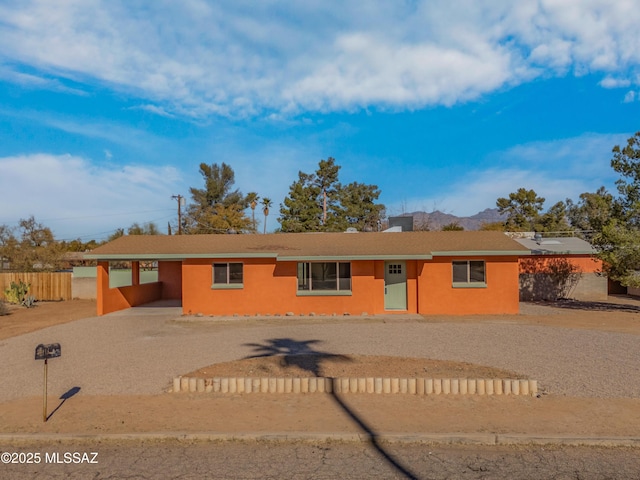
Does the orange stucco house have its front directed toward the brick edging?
yes

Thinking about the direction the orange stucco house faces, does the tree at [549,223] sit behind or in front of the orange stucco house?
behind

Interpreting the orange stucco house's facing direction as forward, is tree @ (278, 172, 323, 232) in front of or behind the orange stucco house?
behind

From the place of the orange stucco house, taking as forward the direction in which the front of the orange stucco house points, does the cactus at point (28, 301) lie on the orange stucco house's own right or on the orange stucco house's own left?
on the orange stucco house's own right

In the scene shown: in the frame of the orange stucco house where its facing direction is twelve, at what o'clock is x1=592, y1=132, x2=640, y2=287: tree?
The tree is roughly at 9 o'clock from the orange stucco house.

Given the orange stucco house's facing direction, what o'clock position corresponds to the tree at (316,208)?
The tree is roughly at 6 o'clock from the orange stucco house.

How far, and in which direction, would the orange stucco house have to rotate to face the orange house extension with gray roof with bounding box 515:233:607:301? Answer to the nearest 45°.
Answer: approximately 135° to its left

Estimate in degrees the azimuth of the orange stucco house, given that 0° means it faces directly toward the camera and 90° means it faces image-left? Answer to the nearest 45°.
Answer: approximately 0°
